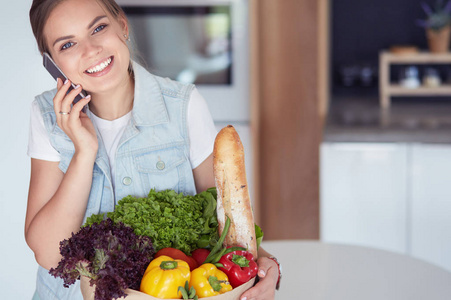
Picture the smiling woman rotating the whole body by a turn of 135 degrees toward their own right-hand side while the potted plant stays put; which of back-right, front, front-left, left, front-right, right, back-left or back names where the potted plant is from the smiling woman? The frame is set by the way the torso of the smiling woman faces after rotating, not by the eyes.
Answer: right

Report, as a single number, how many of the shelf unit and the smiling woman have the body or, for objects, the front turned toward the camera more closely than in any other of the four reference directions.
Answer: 2

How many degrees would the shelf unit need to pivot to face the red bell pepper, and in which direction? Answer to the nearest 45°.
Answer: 0° — it already faces it

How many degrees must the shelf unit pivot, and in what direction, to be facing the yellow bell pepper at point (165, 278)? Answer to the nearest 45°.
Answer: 0° — it already faces it

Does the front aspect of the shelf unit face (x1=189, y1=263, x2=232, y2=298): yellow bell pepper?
yes

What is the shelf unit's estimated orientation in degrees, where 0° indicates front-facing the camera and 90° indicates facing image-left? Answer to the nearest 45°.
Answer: approximately 0°

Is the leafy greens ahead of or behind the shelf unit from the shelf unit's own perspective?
ahead
